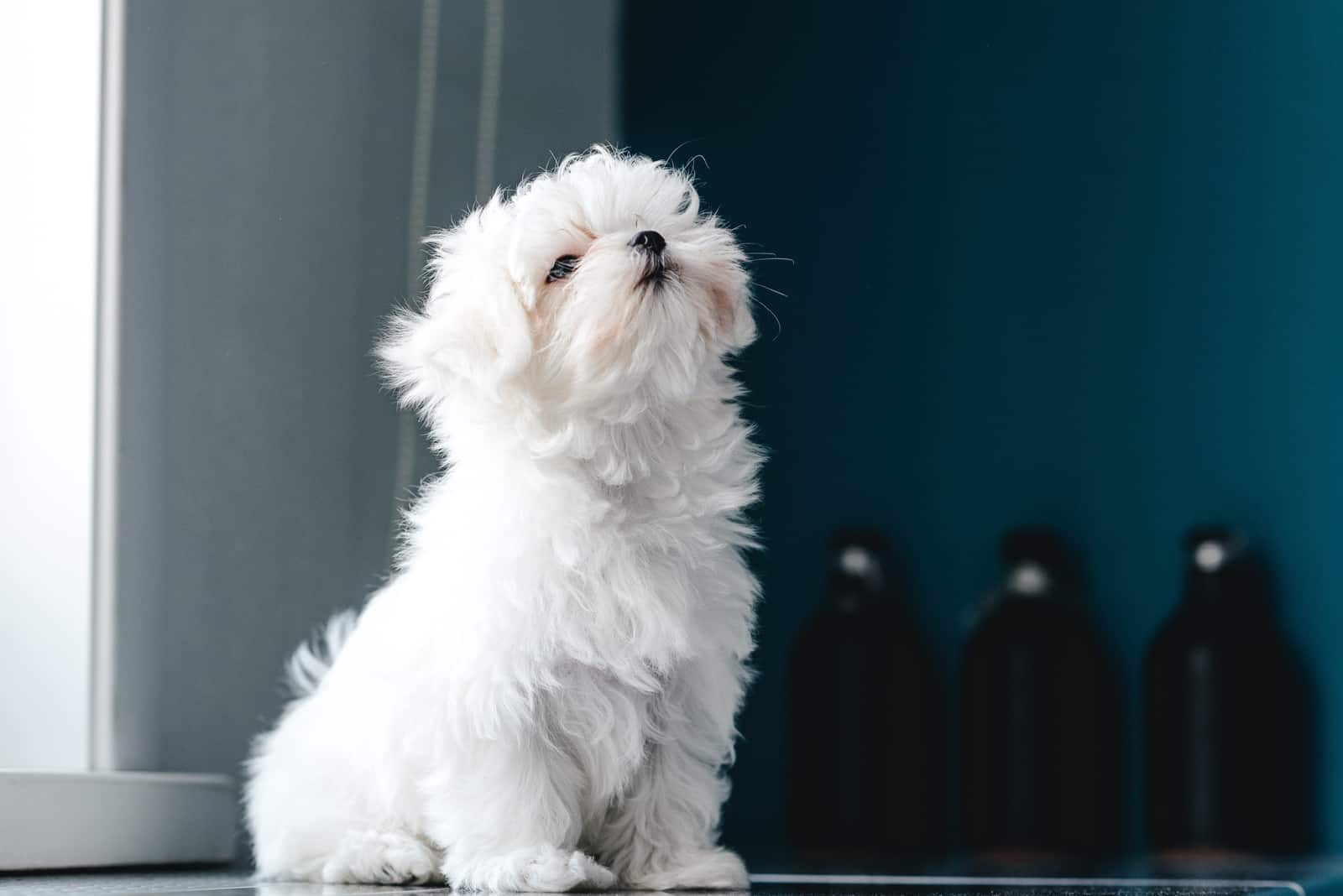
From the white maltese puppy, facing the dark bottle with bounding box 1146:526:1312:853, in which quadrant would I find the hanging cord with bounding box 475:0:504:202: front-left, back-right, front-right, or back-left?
front-left

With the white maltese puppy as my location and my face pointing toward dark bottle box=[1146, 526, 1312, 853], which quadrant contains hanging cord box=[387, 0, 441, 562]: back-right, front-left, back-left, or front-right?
front-left

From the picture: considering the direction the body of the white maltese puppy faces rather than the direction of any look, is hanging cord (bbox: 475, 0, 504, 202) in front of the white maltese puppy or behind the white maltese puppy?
behind

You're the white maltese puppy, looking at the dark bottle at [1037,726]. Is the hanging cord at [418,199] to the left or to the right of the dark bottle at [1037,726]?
left

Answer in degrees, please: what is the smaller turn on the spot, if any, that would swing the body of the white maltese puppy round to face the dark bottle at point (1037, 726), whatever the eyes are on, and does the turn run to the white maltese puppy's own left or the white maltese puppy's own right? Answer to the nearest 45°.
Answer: approximately 90° to the white maltese puppy's own left

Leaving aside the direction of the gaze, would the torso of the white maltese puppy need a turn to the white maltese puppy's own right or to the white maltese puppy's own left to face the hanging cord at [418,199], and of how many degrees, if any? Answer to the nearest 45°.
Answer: approximately 135° to the white maltese puppy's own left

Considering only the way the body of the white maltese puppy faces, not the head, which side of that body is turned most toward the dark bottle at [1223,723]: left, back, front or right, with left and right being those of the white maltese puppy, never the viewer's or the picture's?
left

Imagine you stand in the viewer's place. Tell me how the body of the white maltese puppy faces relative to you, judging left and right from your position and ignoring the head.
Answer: facing the viewer and to the right of the viewer
